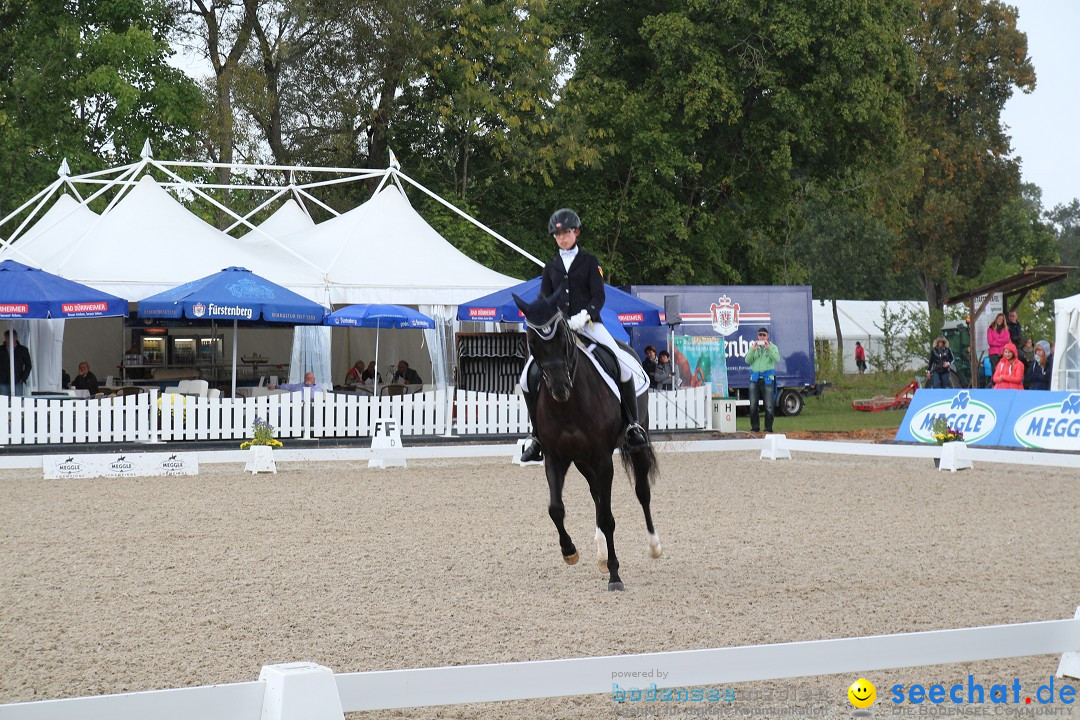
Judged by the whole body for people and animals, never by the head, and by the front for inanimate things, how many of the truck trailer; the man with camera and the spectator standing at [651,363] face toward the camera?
2

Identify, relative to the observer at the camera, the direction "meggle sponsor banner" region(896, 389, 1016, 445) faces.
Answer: facing the viewer

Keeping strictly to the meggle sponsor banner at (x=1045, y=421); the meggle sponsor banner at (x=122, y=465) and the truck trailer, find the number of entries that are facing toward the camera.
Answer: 2

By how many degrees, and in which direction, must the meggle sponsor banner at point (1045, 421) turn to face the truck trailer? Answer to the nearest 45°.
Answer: approximately 135° to its right

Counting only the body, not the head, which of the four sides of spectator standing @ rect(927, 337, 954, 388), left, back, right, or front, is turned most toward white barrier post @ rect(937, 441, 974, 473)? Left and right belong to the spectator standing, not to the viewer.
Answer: front

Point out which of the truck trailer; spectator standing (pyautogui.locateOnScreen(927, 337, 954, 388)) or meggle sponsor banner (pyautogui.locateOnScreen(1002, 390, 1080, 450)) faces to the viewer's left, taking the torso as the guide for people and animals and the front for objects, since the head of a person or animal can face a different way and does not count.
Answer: the truck trailer

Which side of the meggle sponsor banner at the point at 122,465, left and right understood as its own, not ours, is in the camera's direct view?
front

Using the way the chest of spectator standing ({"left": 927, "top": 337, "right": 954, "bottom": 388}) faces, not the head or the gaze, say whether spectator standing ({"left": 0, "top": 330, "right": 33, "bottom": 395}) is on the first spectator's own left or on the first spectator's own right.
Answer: on the first spectator's own right

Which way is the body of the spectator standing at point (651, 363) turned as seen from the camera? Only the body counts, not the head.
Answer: toward the camera

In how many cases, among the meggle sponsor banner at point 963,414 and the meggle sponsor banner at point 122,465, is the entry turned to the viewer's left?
0

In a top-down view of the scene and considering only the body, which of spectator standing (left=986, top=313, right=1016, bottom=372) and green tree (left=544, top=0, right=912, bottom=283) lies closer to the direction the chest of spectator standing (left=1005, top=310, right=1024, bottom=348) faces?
the spectator standing

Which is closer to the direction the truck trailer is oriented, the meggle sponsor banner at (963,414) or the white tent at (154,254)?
the white tent

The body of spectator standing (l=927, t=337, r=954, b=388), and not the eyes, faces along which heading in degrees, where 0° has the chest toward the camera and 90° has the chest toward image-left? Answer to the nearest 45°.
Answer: approximately 0°

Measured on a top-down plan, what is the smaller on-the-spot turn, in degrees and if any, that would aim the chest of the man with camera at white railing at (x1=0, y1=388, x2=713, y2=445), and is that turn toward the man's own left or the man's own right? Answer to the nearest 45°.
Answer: approximately 45° to the man's own right

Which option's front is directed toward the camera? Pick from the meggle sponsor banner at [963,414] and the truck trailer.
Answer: the meggle sponsor banner

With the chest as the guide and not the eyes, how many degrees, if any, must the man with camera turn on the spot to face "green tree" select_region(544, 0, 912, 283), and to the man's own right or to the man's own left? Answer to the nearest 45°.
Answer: approximately 180°

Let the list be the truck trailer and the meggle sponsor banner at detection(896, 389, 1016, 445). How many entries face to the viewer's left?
1

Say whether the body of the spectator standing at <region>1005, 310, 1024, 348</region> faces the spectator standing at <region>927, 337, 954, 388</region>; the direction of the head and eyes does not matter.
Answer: no

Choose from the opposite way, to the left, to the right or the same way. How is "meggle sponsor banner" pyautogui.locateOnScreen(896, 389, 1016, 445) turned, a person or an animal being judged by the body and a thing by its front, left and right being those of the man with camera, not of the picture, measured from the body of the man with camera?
the same way

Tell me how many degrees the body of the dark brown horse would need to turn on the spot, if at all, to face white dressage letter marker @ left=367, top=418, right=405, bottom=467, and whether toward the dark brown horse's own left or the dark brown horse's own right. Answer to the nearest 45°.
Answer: approximately 135° to the dark brown horse's own right

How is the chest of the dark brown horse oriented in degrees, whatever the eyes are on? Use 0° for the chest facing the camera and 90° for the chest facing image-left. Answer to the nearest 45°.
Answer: approximately 45°
